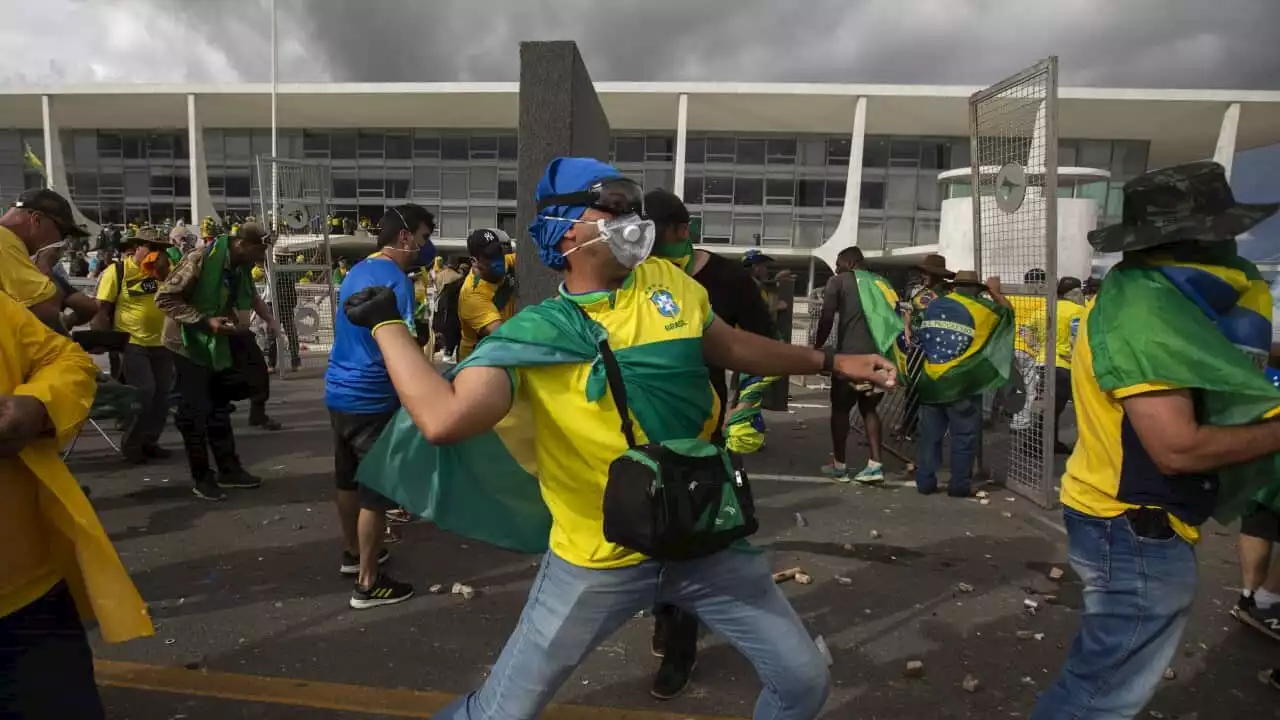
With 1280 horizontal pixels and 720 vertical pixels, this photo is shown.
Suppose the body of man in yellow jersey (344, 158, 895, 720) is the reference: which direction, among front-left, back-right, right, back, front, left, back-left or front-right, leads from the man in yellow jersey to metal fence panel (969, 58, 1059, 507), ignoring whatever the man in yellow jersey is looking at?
left

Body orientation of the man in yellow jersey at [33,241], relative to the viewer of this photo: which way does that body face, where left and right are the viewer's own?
facing to the right of the viewer

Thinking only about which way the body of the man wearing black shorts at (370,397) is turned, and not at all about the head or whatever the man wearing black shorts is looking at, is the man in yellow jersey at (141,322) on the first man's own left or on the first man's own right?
on the first man's own left

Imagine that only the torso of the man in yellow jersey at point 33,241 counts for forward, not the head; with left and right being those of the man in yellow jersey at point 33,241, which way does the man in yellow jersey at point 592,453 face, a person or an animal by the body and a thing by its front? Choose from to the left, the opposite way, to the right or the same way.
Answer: to the right

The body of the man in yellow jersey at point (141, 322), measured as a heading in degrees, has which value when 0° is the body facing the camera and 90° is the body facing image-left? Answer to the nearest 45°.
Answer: approximately 315°

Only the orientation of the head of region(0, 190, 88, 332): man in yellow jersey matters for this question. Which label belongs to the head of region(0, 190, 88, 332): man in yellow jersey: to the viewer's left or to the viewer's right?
to the viewer's right

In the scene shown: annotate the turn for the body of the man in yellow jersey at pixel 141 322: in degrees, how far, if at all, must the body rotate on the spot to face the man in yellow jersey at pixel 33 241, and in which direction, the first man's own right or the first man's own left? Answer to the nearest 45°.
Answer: approximately 45° to the first man's own right

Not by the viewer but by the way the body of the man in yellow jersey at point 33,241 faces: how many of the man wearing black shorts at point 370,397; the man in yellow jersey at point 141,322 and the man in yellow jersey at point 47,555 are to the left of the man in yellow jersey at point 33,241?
1
